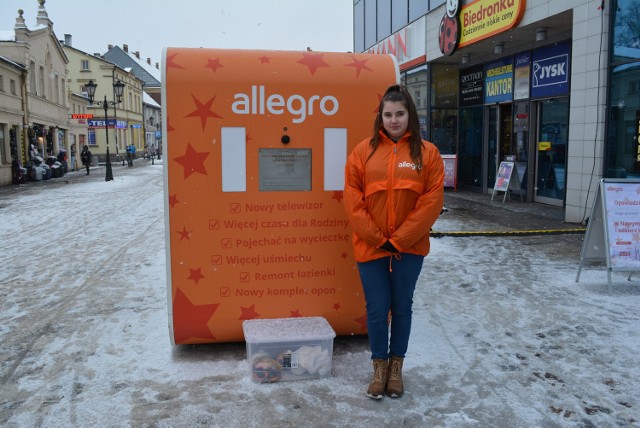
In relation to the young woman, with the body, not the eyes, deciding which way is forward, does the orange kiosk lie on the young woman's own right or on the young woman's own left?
on the young woman's own right

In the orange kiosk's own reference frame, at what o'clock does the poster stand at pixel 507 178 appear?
The poster stand is roughly at 7 o'clock from the orange kiosk.

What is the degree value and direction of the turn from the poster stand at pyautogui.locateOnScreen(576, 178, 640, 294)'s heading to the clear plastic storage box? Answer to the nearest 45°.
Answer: approximately 90° to its right

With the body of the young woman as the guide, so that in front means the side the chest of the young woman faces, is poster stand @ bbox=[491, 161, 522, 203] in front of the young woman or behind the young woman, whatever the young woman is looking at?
behind

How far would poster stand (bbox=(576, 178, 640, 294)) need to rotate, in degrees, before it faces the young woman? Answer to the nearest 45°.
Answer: approximately 45° to its right

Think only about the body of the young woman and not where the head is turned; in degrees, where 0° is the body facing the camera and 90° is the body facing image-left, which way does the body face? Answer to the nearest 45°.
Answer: approximately 0°

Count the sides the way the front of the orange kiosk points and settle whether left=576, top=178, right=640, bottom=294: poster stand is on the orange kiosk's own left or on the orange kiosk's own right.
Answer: on the orange kiosk's own left

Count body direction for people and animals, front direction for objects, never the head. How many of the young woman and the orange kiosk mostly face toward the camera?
2

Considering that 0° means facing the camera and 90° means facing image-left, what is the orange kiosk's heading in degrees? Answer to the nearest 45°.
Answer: approximately 0°
